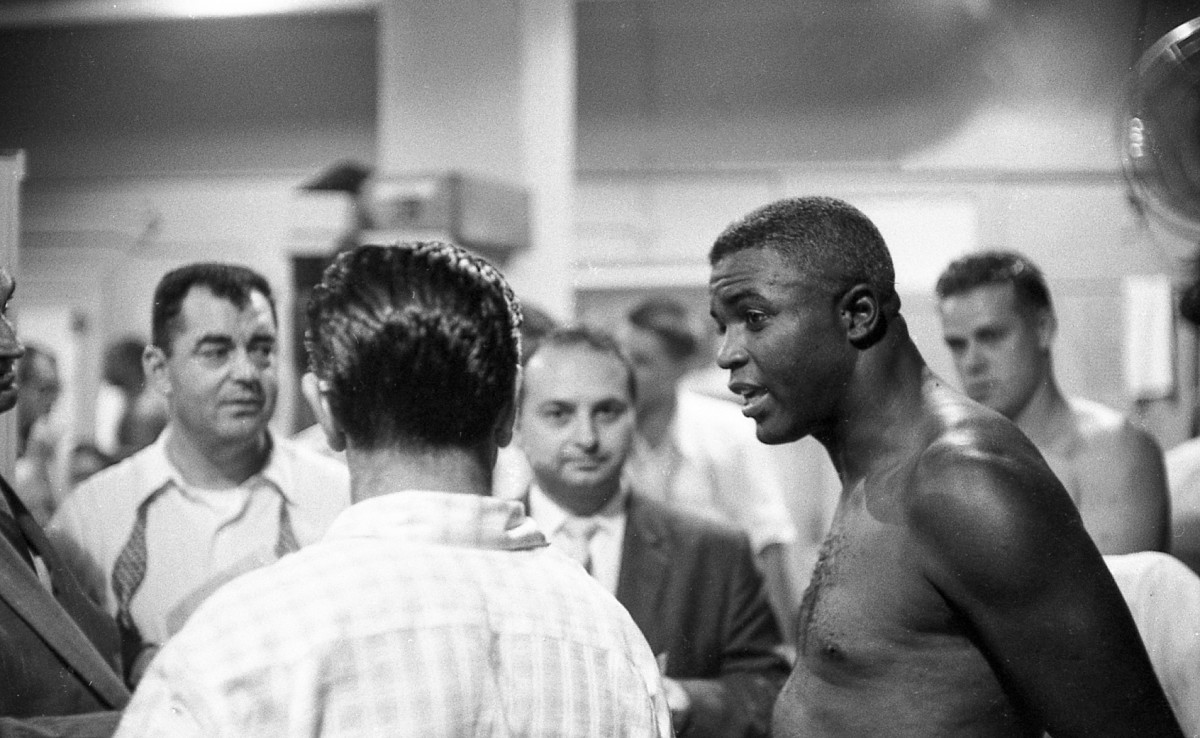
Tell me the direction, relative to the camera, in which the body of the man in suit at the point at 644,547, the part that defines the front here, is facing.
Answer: toward the camera

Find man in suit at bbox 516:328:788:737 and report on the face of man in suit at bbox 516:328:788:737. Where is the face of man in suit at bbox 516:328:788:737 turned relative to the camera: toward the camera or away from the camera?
toward the camera

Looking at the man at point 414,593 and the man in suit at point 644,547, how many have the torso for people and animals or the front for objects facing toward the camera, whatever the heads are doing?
1

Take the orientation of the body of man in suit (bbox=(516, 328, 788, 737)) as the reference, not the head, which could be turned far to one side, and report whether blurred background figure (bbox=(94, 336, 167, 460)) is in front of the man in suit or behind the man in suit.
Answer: behind

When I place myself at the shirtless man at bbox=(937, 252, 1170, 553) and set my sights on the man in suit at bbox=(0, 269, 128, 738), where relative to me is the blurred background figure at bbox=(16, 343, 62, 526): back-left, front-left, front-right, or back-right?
front-right

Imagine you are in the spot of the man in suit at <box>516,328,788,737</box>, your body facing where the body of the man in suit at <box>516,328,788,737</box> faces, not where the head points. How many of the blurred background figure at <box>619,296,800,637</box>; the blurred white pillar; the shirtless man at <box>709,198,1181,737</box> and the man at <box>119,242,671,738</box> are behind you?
2

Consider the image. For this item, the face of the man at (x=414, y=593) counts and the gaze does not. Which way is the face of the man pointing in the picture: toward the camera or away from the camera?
away from the camera

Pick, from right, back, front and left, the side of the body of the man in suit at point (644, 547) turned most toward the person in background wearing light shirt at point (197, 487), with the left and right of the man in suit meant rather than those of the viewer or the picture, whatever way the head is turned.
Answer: right

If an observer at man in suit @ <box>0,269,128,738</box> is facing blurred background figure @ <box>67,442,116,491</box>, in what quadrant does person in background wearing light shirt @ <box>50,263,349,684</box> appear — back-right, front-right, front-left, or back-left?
front-right

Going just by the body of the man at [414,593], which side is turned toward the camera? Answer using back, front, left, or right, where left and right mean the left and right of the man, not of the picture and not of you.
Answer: back

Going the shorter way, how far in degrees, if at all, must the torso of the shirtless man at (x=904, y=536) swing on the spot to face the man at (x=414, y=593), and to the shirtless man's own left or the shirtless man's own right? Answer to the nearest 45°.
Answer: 0° — they already face them

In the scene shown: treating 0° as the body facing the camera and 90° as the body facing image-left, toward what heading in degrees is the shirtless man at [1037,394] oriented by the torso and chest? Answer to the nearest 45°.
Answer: approximately 45°

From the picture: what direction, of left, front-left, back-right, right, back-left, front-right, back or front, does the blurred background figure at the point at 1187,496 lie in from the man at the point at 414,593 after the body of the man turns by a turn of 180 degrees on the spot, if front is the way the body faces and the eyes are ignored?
back-left

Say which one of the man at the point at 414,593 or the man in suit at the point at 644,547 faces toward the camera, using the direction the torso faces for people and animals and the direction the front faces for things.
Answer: the man in suit

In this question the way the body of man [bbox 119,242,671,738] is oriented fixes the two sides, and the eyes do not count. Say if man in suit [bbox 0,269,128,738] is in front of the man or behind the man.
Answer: in front

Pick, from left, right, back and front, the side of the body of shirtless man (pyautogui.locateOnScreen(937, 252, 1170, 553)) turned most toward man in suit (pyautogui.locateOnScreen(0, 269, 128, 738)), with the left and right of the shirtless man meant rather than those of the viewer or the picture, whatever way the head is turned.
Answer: front
